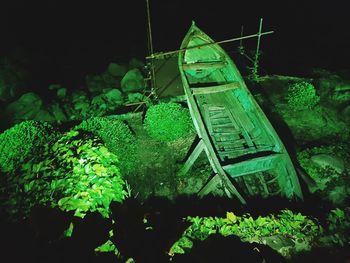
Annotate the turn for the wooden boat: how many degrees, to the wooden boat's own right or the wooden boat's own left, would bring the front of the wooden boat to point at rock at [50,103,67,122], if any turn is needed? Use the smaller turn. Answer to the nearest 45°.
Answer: approximately 90° to the wooden boat's own left

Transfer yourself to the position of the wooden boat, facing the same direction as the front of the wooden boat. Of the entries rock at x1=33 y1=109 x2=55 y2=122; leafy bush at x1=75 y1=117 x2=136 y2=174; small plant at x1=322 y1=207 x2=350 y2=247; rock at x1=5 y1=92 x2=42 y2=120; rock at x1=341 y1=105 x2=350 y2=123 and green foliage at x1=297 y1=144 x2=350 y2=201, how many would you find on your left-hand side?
3

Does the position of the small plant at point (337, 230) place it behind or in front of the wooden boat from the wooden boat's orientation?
behind

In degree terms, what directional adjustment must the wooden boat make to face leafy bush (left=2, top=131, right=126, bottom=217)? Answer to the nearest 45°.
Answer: approximately 135° to its left

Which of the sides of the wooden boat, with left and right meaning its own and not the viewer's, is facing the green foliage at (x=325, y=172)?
right

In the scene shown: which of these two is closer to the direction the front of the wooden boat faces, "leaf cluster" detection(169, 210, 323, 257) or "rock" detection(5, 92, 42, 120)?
the rock

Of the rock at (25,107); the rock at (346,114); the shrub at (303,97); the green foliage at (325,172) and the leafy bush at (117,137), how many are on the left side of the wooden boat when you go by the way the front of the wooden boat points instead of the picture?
2

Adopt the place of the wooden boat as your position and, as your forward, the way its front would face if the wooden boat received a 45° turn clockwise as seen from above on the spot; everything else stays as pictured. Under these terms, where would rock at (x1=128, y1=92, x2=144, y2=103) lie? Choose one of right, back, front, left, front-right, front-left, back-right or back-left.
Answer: left

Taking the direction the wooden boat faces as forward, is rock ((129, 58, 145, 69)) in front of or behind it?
in front

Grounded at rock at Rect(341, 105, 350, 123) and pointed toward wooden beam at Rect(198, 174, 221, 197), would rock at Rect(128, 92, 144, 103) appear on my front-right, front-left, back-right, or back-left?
front-right

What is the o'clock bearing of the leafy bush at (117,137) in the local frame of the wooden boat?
The leafy bush is roughly at 9 o'clock from the wooden boat.

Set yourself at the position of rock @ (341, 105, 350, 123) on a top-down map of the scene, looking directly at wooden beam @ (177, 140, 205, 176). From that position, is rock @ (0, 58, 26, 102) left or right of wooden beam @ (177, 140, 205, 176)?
right

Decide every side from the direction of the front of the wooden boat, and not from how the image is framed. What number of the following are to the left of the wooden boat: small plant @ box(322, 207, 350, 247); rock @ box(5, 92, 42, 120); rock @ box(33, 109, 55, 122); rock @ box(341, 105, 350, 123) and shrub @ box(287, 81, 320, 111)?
2

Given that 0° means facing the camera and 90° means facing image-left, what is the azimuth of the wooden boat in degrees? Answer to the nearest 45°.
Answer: approximately 180°

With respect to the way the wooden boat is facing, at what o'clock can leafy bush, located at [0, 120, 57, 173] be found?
The leafy bush is roughly at 8 o'clock from the wooden boat.

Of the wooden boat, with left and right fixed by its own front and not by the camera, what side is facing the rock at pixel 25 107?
left

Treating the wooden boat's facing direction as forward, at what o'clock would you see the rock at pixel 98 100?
The rock is roughly at 10 o'clock from the wooden boat.
